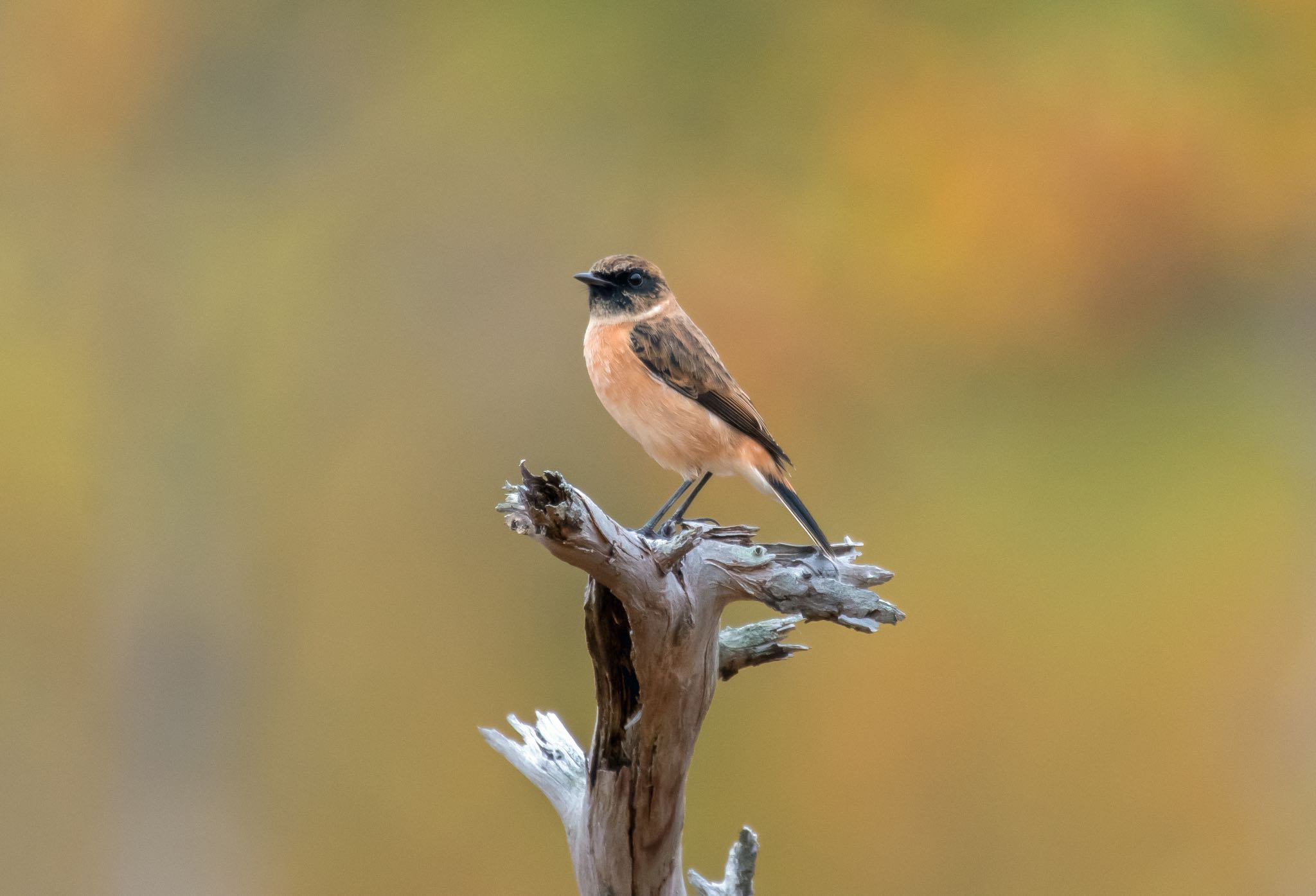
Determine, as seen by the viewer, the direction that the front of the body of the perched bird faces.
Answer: to the viewer's left
